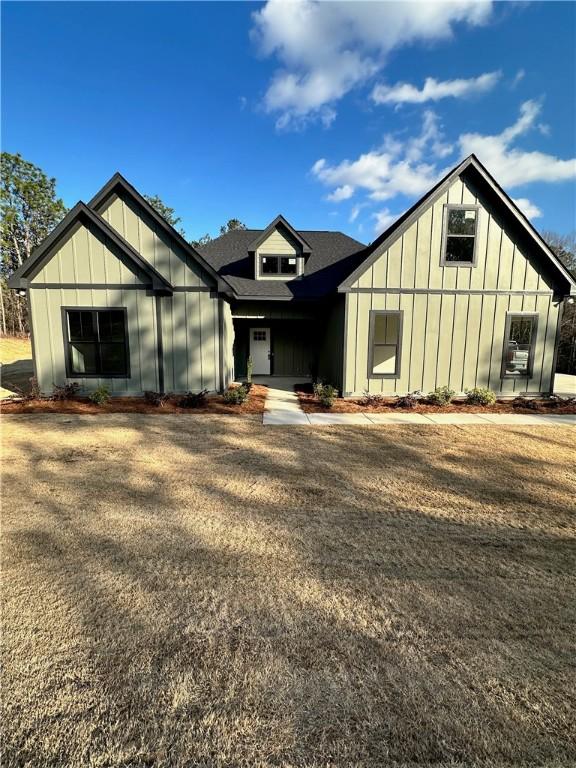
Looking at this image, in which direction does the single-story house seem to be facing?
toward the camera
